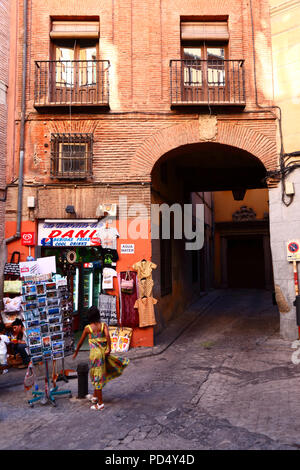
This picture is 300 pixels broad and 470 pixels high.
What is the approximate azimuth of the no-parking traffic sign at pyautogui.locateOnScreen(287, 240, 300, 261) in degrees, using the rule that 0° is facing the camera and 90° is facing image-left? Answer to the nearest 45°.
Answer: approximately 0°

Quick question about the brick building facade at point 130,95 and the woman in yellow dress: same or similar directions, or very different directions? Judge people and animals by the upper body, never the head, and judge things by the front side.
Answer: very different directions

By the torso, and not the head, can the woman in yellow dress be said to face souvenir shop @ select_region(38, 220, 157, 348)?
yes

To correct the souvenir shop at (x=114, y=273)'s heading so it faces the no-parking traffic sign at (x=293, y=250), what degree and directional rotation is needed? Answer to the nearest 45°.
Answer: approximately 90° to its left

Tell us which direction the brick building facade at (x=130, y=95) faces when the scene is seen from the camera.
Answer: facing the viewer

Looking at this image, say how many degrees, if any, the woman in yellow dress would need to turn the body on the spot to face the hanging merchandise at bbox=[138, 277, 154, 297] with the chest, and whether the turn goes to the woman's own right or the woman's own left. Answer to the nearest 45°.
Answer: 0° — they already face it

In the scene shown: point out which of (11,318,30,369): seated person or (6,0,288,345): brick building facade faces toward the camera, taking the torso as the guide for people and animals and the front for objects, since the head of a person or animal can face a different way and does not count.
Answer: the brick building facade

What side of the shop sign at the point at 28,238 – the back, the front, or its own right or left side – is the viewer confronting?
front

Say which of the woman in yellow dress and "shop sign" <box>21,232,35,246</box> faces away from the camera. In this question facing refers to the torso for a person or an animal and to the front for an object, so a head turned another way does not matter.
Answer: the woman in yellow dress

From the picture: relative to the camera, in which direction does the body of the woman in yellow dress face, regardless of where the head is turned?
away from the camera

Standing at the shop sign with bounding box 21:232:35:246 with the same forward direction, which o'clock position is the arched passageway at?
The arched passageway is roughly at 8 o'clock from the shop sign.

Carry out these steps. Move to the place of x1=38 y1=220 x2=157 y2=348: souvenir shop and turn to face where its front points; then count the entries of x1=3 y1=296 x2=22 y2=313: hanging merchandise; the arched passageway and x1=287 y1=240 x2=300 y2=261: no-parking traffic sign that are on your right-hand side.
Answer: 1

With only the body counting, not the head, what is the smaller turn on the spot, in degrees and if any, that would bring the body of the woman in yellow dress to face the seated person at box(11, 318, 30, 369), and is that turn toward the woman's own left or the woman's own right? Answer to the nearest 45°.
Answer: approximately 45° to the woman's own left

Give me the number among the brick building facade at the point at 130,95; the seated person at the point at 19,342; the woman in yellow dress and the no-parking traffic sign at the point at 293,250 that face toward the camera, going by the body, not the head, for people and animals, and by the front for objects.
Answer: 2
